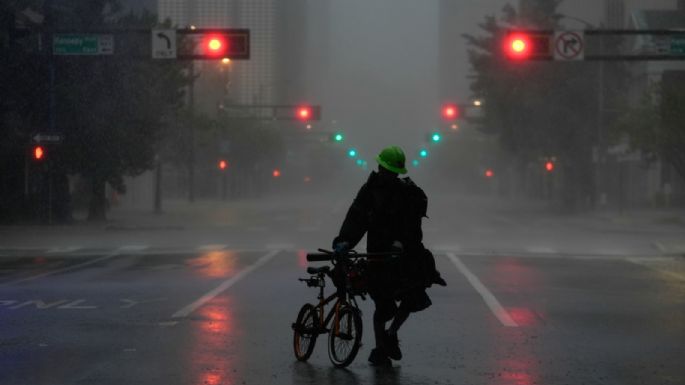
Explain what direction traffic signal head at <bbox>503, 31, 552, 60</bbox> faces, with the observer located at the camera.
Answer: facing the viewer

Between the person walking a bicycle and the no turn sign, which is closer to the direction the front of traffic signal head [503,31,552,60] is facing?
the person walking a bicycle

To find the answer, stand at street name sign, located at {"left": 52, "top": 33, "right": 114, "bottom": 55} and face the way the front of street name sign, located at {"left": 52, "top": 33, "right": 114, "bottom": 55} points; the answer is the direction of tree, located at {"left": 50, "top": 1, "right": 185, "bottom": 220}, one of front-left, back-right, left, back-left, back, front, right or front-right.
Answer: back

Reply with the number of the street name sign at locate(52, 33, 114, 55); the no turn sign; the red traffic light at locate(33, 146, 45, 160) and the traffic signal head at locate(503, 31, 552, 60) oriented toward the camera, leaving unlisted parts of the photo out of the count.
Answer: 4

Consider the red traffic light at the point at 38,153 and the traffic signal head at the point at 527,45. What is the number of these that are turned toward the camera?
2

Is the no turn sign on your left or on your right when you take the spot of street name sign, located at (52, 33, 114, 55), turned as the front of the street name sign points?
on your left

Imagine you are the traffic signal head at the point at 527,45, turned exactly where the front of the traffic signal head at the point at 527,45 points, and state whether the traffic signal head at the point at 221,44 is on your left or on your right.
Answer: on your right

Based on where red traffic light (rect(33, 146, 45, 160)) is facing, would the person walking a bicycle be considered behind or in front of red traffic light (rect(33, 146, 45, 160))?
in front

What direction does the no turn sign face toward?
toward the camera

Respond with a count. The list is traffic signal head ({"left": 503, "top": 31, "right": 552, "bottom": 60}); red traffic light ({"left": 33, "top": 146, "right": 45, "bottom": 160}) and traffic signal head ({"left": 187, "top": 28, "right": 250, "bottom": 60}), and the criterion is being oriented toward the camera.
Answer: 3

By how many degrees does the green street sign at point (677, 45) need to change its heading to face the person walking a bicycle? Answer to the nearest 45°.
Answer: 0° — it already faces them

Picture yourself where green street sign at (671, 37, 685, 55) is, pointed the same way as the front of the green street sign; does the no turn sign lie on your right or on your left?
on your right

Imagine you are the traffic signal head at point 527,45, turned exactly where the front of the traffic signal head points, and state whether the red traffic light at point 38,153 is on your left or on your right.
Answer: on your right
